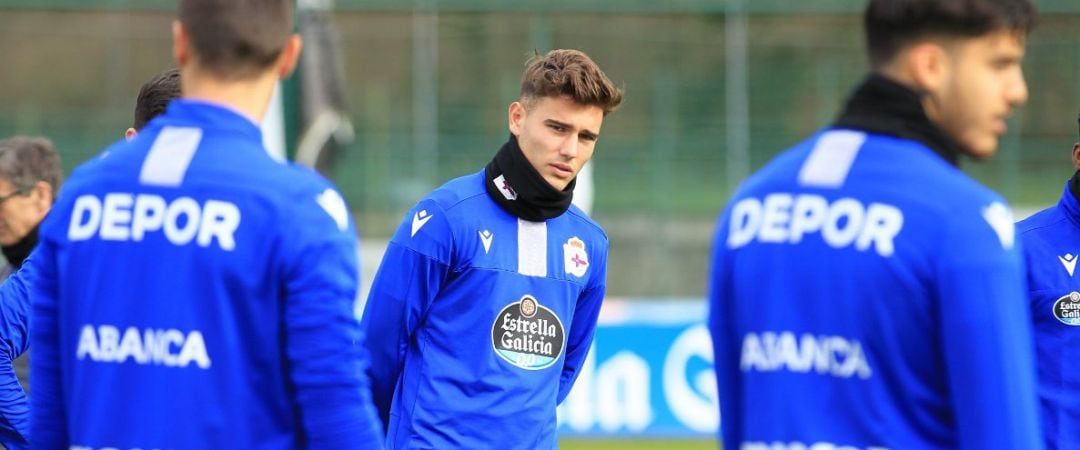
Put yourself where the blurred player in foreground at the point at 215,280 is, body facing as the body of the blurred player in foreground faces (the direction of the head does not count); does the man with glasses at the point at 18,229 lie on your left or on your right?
on your left

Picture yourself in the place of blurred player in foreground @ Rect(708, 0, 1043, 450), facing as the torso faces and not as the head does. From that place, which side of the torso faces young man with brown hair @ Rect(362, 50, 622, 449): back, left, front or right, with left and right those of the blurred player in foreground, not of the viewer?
left

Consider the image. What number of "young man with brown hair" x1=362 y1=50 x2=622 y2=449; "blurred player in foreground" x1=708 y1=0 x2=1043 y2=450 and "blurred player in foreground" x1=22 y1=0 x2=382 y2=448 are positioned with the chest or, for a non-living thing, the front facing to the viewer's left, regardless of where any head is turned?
0

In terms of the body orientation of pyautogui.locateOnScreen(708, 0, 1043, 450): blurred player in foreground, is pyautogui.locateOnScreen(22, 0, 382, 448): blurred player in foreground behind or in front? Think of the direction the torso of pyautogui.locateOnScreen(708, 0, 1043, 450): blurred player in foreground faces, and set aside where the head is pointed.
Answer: behind

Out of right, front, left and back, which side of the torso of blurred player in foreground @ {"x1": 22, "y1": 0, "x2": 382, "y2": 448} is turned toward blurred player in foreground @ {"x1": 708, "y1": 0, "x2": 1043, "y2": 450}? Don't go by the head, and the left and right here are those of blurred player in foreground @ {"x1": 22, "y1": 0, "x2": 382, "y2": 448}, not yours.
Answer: right

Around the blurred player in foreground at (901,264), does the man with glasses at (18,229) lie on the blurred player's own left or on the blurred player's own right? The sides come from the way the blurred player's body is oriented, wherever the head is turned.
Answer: on the blurred player's own left

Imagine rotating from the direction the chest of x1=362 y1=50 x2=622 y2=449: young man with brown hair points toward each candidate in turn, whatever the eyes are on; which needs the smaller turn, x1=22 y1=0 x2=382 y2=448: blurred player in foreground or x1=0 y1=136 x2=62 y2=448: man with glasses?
the blurred player in foreground

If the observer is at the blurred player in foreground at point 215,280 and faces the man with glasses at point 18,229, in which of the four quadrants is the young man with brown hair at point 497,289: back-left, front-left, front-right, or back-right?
front-right

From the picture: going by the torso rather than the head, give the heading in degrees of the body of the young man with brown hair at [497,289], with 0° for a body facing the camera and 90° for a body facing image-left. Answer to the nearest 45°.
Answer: approximately 315°

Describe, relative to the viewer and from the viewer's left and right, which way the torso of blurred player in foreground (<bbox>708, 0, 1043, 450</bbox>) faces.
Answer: facing away from the viewer and to the right of the viewer

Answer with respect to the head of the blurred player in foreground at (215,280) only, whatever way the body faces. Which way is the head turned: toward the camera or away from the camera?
away from the camera

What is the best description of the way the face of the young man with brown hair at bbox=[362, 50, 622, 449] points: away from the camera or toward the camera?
toward the camera

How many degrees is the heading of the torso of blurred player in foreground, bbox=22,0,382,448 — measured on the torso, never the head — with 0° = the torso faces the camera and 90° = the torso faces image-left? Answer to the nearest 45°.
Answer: approximately 225°
